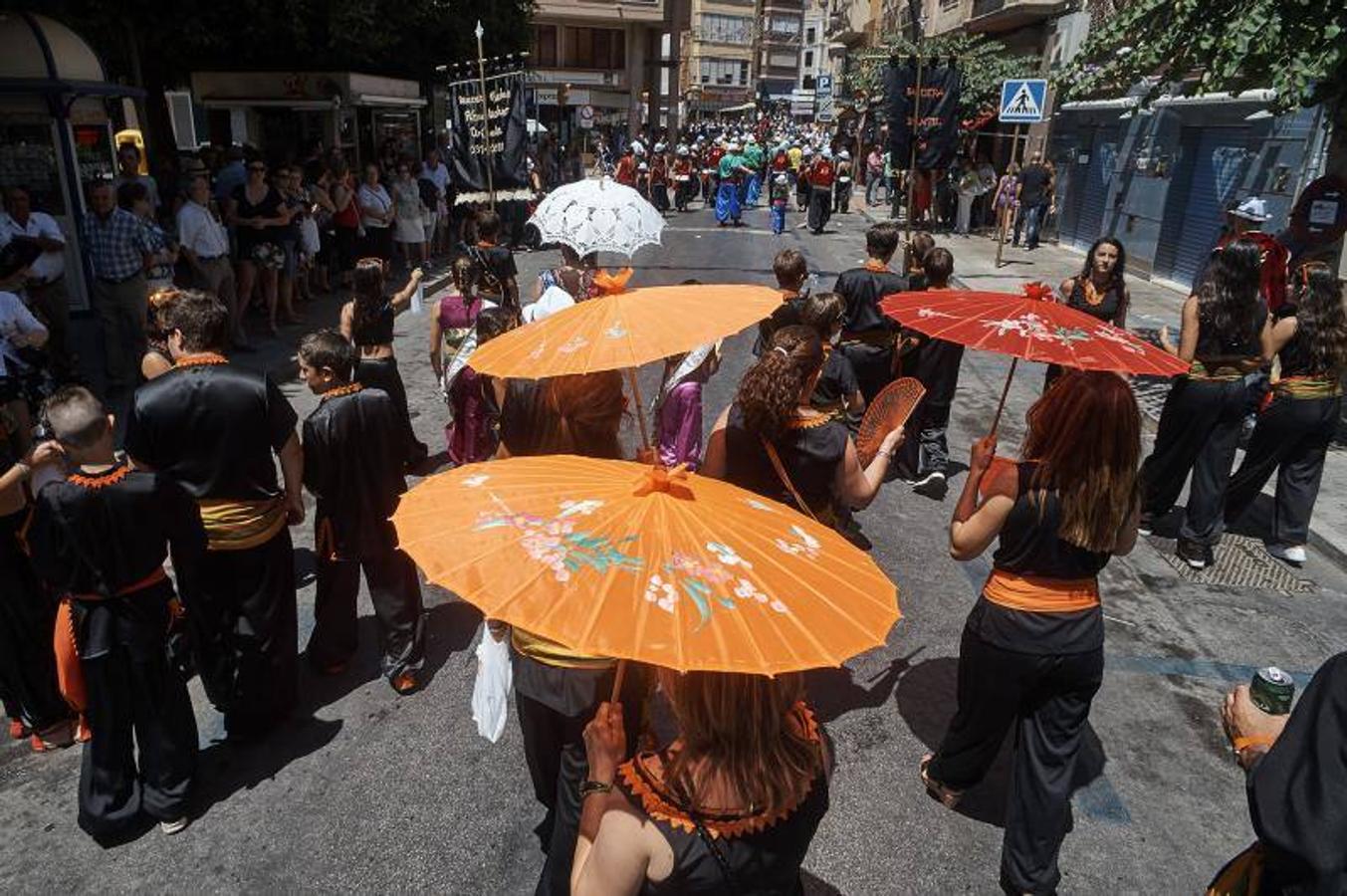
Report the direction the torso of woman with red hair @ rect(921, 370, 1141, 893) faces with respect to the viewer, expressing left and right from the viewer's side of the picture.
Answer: facing away from the viewer and to the left of the viewer

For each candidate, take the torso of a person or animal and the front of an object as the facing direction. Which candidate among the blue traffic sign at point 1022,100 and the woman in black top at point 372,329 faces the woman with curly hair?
the blue traffic sign

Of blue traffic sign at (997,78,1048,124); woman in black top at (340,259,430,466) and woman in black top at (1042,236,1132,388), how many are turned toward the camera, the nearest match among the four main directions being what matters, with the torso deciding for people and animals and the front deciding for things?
2

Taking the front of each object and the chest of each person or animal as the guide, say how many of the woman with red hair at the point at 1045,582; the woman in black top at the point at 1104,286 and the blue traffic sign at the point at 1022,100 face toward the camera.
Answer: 2

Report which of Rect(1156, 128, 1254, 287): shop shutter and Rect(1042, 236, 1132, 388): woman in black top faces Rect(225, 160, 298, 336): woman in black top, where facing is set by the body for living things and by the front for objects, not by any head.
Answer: the shop shutter

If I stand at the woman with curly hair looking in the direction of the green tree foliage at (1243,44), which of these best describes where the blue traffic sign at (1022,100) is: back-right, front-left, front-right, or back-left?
front-left

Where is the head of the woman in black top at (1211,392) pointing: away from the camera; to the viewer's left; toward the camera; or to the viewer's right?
away from the camera

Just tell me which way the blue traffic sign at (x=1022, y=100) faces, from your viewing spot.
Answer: facing the viewer

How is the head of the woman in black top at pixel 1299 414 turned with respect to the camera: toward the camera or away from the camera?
away from the camera

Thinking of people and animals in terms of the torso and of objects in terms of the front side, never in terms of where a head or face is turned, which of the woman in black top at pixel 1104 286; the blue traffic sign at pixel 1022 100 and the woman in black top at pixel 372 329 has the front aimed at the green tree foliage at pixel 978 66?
the woman in black top at pixel 372 329

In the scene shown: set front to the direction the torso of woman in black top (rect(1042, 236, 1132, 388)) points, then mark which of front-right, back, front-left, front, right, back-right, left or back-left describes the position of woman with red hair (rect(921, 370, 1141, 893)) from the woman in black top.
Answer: front

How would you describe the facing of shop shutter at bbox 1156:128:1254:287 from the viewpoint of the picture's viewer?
facing the viewer and to the left of the viewer

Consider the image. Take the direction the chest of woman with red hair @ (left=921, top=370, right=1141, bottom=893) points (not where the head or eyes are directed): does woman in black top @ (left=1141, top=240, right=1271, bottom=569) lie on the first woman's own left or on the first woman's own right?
on the first woman's own right

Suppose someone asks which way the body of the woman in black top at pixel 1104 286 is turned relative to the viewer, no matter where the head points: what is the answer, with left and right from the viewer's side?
facing the viewer

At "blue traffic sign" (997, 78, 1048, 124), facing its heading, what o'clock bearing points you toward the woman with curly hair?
The woman with curly hair is roughly at 12 o'clock from the blue traffic sign.

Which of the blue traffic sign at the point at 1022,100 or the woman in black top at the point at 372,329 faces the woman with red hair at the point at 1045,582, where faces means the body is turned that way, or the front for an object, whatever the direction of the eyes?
the blue traffic sign

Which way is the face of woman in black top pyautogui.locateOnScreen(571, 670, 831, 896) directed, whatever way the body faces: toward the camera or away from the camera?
away from the camera
